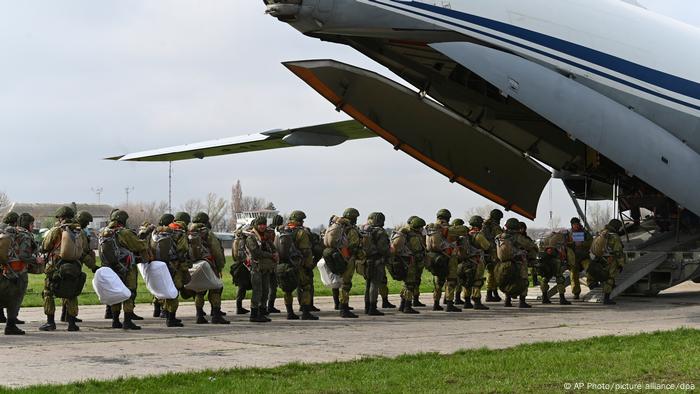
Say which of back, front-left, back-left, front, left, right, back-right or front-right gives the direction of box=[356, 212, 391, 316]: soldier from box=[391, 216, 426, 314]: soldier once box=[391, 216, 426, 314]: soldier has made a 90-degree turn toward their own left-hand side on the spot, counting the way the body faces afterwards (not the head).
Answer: back-left

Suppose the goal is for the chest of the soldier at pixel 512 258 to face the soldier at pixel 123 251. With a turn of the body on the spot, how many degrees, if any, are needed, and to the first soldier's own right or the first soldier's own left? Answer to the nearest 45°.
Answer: approximately 180°

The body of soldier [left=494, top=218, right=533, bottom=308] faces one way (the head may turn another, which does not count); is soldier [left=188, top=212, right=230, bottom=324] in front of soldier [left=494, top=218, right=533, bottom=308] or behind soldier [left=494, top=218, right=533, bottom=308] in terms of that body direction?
behind

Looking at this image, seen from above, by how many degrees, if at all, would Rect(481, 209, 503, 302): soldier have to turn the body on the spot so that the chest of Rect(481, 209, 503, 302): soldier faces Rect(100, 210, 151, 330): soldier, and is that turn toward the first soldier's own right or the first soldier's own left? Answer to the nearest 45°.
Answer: approximately 135° to the first soldier's own right

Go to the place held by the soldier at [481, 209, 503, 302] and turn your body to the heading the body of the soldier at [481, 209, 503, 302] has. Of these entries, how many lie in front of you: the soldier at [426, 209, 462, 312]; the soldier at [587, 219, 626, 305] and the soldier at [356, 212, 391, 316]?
1

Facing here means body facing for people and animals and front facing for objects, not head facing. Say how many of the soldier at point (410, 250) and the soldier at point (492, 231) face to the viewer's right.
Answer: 2

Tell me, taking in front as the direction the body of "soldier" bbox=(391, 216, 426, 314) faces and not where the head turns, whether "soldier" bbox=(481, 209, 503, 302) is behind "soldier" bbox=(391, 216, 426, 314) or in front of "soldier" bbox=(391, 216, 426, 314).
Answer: in front

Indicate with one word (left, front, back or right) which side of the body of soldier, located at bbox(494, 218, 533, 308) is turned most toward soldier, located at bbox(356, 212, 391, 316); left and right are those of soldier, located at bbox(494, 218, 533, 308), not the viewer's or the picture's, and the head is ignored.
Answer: back

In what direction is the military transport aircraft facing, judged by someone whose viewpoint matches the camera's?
facing away from the viewer and to the right of the viewer

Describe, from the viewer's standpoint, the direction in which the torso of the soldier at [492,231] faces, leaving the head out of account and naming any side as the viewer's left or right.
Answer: facing to the right of the viewer

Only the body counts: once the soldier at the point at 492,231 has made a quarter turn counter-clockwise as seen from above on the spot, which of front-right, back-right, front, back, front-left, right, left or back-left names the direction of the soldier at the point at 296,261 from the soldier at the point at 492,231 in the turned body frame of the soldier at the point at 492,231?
back-left

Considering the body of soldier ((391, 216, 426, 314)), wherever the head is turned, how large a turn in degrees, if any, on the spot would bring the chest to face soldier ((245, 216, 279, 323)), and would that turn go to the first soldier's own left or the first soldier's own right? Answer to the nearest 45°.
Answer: approximately 135° to the first soldier's own right

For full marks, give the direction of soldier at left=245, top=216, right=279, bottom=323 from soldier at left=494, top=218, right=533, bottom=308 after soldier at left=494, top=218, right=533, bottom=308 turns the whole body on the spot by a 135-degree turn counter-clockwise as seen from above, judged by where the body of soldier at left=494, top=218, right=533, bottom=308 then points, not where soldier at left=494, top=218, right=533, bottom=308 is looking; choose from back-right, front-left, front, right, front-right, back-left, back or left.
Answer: front-left

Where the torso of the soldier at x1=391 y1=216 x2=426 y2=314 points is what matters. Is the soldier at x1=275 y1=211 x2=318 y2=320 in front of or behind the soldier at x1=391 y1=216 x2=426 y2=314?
behind

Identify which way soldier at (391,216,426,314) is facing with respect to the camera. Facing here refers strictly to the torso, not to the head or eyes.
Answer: to the viewer's right
